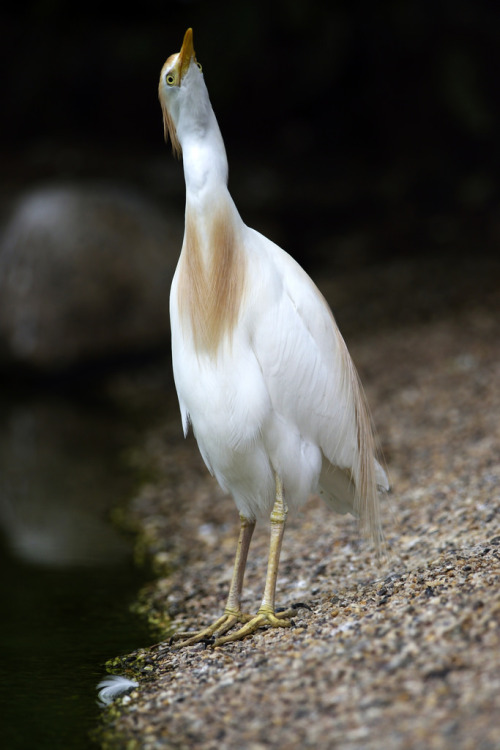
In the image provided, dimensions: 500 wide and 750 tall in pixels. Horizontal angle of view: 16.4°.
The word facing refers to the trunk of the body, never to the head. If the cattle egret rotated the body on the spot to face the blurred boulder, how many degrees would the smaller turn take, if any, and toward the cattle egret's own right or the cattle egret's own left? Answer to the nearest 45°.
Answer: approximately 135° to the cattle egret's own right
